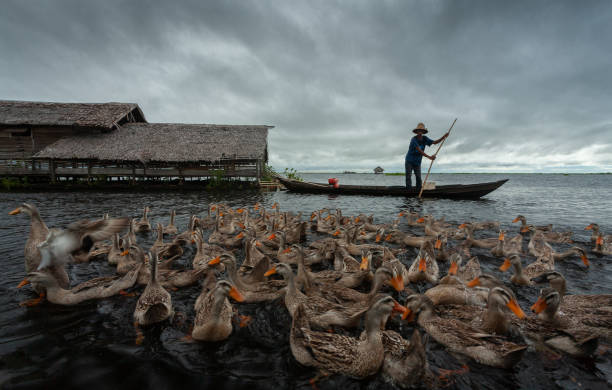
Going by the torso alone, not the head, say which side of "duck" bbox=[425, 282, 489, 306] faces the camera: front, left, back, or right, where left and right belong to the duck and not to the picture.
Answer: left

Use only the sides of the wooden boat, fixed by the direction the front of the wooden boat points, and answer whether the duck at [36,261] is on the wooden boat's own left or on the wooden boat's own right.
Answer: on the wooden boat's own right

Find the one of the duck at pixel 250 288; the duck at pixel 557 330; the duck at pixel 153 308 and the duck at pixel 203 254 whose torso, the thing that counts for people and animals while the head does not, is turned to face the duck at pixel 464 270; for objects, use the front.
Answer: the duck at pixel 557 330

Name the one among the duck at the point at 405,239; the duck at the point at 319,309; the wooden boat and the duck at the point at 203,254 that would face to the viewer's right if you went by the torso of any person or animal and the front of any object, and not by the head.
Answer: the wooden boat

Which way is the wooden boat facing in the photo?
to the viewer's right

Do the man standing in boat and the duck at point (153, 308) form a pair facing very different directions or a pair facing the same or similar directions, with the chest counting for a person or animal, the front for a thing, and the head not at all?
very different directions

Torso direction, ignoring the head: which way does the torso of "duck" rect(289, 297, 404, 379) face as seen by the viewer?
to the viewer's right

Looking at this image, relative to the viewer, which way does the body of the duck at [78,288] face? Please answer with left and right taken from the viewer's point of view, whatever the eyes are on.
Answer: facing to the left of the viewer
